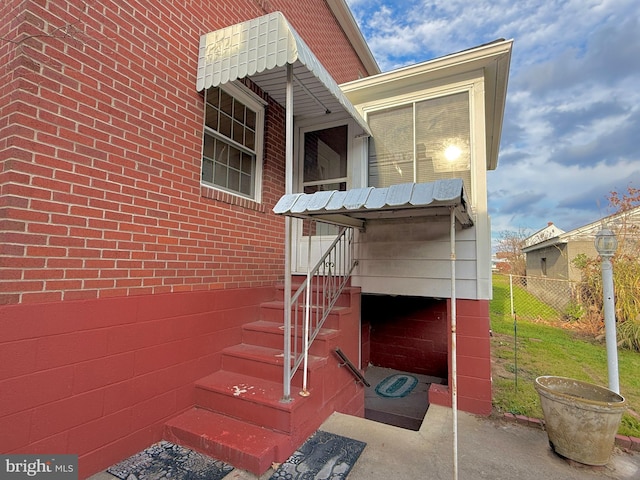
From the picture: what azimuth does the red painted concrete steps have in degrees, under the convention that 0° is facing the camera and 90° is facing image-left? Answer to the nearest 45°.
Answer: approximately 45°

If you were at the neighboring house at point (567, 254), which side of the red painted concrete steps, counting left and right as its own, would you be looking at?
back

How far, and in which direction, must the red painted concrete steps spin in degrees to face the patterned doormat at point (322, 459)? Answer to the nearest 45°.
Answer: approximately 90° to its left

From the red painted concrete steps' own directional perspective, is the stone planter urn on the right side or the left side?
on its left

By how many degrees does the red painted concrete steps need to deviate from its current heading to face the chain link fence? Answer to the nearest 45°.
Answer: approximately 180°

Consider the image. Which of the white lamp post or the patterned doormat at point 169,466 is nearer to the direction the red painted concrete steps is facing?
the patterned doormat

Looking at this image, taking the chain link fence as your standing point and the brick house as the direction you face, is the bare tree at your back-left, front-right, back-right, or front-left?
back-right

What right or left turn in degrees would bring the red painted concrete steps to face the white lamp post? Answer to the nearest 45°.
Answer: approximately 135° to its left

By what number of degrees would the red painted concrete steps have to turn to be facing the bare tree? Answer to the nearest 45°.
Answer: approximately 180°
